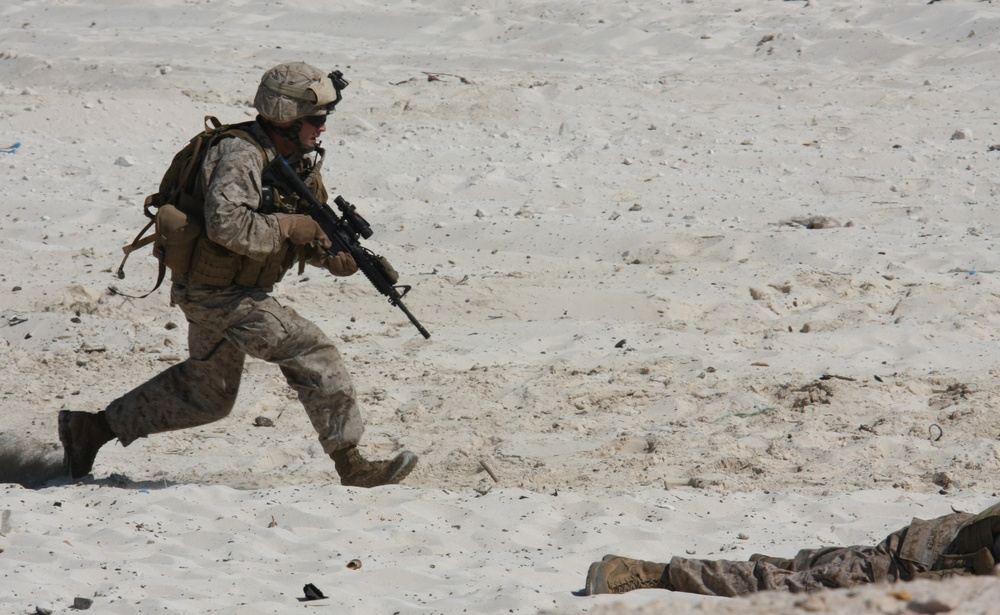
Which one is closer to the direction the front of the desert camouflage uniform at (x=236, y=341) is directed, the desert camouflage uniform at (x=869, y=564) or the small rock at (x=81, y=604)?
the desert camouflage uniform

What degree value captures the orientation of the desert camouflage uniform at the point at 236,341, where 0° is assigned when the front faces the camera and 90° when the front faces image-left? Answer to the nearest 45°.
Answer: approximately 270°

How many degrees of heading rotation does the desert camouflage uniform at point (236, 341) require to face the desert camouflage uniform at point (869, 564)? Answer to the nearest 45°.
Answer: approximately 45° to its right

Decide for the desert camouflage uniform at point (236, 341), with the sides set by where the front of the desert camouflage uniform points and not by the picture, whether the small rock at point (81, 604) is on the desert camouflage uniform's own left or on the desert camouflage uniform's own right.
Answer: on the desert camouflage uniform's own right
